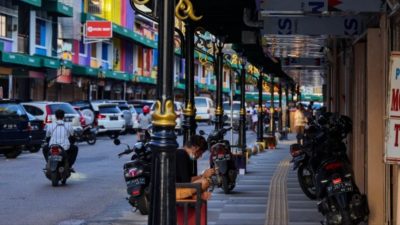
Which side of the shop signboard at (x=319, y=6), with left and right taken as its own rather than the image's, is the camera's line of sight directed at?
front

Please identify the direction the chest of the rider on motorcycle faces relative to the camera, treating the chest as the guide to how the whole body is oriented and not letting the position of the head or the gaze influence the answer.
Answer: away from the camera

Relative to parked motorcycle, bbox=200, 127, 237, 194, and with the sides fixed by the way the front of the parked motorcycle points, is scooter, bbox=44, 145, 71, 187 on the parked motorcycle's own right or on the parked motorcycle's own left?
on the parked motorcycle's own left

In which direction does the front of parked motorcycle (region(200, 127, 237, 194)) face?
away from the camera

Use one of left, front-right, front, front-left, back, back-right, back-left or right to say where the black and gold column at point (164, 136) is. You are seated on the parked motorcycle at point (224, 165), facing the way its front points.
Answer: back

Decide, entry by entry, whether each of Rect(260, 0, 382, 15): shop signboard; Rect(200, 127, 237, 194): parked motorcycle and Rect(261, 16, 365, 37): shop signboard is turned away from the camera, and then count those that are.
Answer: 1

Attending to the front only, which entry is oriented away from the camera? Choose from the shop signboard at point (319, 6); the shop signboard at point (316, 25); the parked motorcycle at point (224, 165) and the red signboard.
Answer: the parked motorcycle

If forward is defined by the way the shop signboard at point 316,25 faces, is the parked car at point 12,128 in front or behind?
behind

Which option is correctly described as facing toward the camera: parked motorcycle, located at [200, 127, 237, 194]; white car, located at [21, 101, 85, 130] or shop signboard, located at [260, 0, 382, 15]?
the shop signboard

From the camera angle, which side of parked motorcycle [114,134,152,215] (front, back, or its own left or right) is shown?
back

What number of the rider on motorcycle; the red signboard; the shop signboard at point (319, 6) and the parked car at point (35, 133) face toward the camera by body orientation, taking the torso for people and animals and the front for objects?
2

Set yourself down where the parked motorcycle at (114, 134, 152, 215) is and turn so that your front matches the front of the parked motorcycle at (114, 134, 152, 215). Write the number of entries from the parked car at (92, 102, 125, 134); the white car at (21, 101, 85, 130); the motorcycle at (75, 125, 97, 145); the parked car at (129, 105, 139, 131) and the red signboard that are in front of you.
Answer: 5

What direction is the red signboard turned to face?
toward the camera

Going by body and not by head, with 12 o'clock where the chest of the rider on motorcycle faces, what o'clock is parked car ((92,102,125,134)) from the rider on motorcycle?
The parked car is roughly at 12 o'clock from the rider on motorcycle.

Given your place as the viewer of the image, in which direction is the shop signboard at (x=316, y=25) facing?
facing the viewer

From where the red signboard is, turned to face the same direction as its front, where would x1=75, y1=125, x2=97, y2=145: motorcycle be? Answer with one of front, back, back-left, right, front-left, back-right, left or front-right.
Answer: front

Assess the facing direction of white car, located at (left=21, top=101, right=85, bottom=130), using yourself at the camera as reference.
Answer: facing away from the viewer and to the left of the viewer
